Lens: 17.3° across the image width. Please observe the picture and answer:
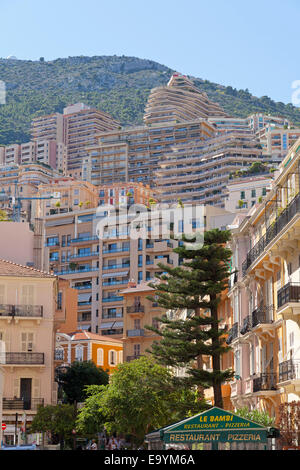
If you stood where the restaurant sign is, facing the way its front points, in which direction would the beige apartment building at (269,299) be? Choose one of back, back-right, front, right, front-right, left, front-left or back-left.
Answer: back

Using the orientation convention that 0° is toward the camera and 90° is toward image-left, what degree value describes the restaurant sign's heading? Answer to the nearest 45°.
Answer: approximately 0°

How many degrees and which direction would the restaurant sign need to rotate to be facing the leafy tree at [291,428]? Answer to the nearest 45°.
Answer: approximately 135° to its left

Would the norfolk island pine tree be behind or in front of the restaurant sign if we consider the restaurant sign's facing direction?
behind
